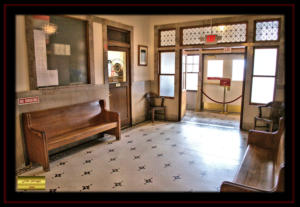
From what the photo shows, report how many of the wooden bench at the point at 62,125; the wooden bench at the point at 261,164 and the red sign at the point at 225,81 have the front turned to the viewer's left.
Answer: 1

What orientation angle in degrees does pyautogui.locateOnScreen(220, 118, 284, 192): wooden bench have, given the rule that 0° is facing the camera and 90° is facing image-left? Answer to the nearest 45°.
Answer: approximately 90°

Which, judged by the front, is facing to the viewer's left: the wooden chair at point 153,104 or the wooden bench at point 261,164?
the wooden bench

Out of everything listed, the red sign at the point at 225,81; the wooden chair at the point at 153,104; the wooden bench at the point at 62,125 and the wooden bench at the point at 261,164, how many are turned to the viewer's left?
1

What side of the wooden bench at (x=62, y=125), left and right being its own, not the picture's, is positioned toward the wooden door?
left

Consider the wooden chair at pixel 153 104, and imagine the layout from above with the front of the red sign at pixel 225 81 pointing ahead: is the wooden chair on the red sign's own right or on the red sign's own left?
on the red sign's own right

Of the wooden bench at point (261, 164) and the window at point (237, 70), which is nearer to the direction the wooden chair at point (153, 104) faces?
the wooden bench

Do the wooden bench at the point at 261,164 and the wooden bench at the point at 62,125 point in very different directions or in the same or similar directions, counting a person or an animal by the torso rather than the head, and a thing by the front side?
very different directions

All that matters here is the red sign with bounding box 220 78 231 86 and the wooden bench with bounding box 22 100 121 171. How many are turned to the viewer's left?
0

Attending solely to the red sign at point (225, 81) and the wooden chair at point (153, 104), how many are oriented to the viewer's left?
0
